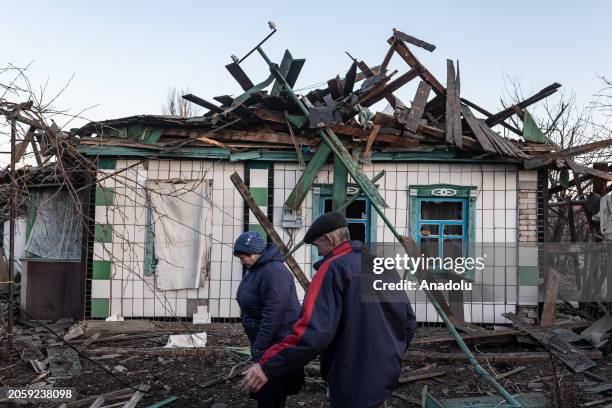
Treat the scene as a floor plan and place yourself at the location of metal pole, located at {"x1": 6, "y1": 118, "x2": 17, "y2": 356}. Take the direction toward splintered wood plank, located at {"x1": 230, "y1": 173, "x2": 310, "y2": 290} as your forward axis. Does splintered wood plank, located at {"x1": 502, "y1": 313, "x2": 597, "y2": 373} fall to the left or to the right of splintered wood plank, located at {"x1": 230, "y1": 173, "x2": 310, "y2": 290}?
right

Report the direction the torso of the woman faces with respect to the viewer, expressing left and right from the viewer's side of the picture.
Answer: facing to the left of the viewer

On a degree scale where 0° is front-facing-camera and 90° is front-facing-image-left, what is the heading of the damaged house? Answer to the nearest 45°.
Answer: approximately 0°

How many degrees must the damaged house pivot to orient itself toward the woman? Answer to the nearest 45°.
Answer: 0° — it already faces them

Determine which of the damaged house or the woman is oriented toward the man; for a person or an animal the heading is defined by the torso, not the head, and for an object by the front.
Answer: the damaged house

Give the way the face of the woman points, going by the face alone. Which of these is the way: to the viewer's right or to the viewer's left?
to the viewer's left

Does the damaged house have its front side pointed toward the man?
yes

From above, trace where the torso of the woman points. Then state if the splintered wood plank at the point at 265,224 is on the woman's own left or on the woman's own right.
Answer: on the woman's own right
